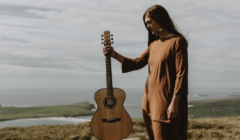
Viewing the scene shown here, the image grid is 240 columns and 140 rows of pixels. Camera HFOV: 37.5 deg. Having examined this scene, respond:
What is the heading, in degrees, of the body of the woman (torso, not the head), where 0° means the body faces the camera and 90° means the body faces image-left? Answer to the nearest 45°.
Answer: approximately 45°
